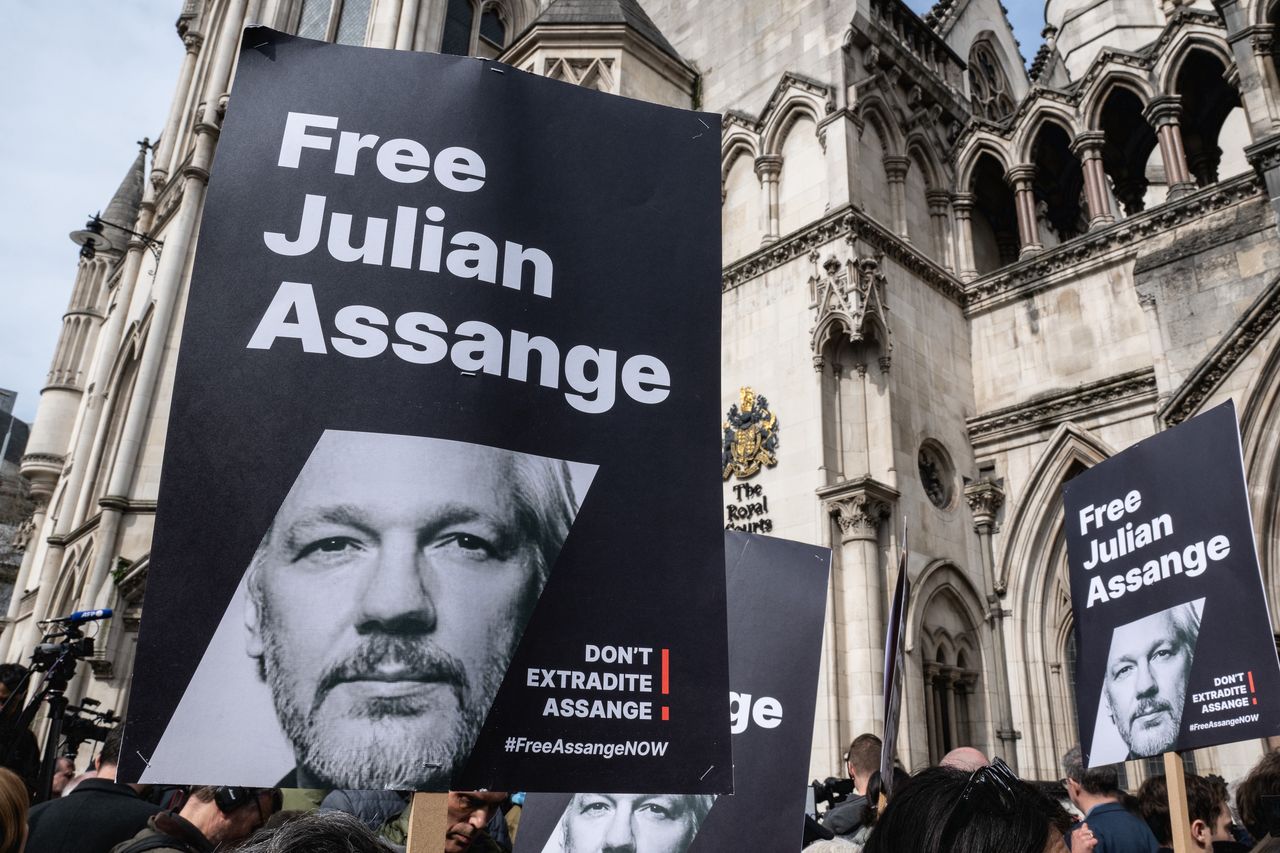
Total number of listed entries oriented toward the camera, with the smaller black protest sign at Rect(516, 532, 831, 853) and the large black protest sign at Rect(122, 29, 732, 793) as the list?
2

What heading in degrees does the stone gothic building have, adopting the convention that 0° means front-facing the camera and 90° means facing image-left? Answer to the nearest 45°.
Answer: approximately 45°

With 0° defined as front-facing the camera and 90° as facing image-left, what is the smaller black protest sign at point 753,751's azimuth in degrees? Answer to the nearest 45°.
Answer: approximately 0°

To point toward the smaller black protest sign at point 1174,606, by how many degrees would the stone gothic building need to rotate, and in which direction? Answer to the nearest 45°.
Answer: approximately 45° to its left

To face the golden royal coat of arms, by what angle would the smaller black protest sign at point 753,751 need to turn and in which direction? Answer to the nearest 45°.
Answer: approximately 180°

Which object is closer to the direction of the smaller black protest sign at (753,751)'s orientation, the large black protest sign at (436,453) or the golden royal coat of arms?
the large black protest sign
